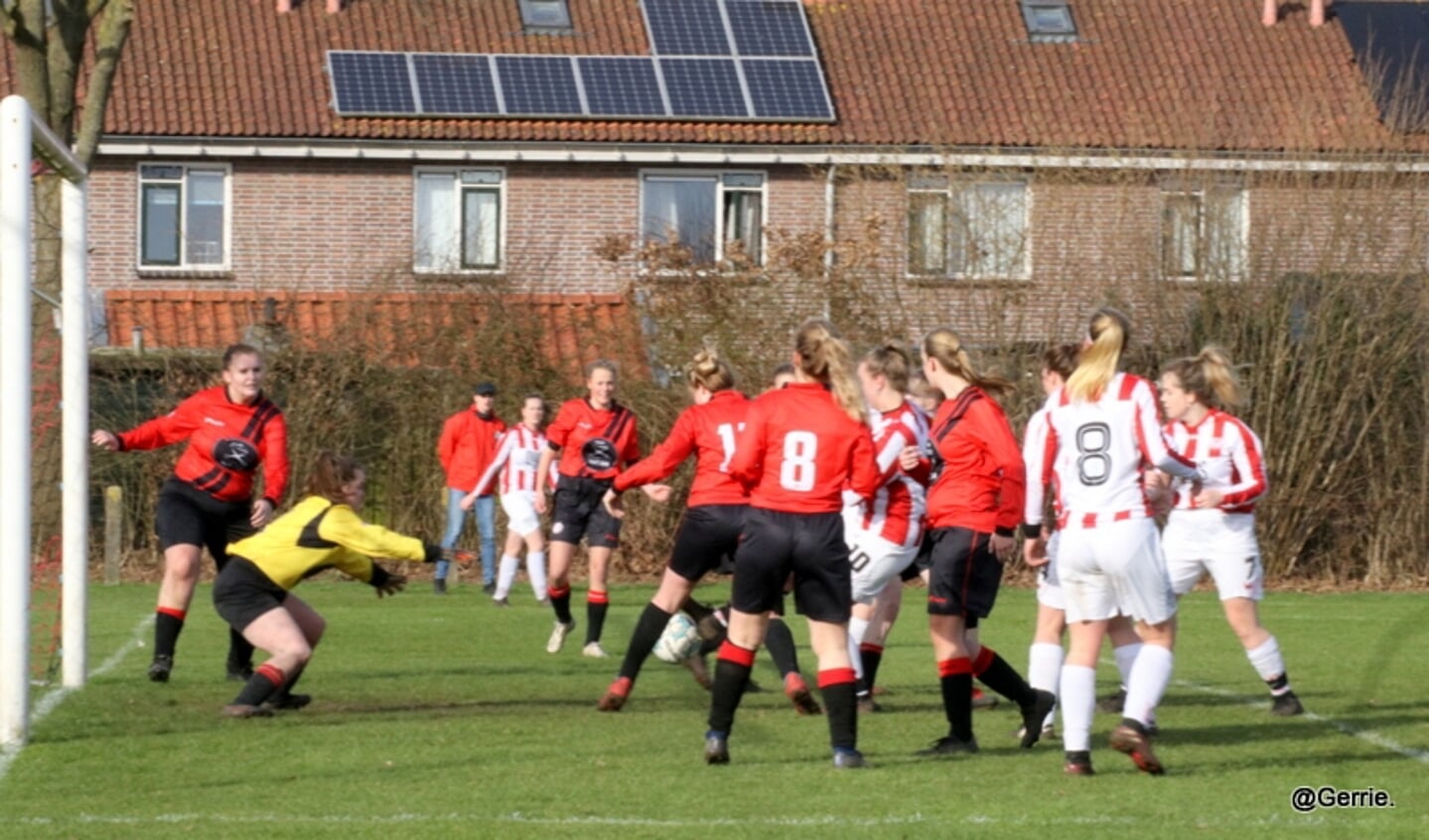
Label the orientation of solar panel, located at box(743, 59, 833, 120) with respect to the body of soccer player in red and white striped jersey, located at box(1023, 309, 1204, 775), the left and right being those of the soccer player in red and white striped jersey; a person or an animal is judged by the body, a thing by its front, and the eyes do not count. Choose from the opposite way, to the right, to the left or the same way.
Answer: the opposite way

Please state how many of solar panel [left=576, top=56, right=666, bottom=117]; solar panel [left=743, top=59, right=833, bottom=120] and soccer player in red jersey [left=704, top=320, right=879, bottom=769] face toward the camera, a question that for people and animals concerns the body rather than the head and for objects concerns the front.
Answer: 2

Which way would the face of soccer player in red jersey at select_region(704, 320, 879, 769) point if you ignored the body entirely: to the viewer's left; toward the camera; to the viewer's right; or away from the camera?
away from the camera

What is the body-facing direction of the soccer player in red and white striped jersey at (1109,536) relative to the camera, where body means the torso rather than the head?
away from the camera

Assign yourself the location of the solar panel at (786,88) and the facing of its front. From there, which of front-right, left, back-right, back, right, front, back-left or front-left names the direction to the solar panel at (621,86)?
right

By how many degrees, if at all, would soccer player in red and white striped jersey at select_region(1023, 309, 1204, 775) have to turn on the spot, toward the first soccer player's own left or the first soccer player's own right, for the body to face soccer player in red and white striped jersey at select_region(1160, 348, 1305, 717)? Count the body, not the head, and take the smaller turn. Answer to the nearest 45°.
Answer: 0° — they already face them

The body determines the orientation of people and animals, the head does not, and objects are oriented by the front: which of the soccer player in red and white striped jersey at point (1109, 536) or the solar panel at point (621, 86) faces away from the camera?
the soccer player in red and white striped jersey

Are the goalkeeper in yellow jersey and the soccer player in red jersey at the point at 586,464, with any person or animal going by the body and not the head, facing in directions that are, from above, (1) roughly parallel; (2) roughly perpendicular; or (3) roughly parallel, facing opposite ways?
roughly perpendicular

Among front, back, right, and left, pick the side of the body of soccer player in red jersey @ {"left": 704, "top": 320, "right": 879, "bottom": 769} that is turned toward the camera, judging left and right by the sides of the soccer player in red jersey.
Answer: back

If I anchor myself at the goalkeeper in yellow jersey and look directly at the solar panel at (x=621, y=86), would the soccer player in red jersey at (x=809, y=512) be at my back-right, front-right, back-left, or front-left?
back-right

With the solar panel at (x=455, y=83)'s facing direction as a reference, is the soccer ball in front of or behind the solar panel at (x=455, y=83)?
in front

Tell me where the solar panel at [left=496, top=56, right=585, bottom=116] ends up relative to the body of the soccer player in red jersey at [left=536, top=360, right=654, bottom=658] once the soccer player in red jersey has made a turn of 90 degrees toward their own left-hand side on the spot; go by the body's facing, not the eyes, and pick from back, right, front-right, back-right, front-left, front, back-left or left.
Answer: left

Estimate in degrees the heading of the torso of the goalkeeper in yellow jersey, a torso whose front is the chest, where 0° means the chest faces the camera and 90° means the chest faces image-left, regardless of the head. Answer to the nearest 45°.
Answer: approximately 270°

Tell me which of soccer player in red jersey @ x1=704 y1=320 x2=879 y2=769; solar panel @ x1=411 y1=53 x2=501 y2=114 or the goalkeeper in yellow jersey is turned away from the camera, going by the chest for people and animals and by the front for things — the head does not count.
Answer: the soccer player in red jersey

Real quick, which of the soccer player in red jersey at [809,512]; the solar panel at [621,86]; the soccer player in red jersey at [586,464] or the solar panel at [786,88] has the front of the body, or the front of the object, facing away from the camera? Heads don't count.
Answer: the soccer player in red jersey at [809,512]

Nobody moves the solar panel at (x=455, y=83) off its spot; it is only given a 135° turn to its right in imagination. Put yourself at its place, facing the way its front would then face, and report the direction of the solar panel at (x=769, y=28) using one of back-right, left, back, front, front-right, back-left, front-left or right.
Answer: back-right
